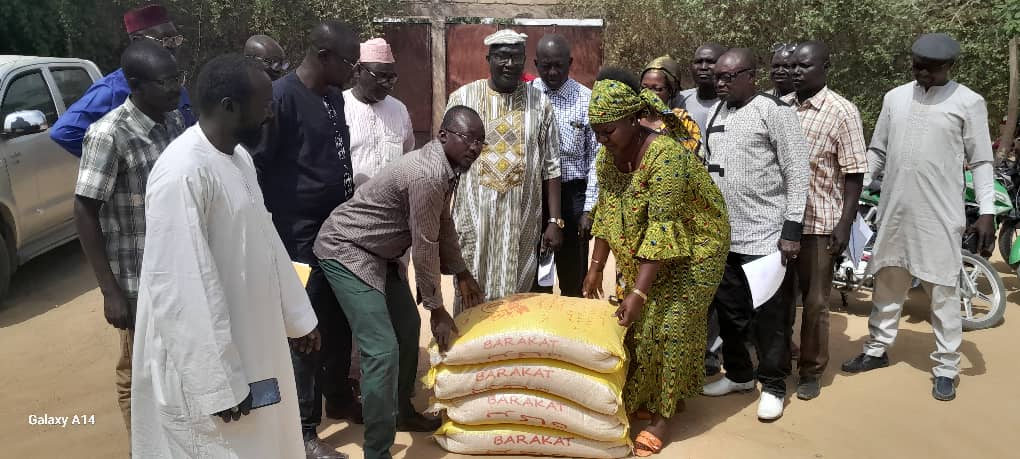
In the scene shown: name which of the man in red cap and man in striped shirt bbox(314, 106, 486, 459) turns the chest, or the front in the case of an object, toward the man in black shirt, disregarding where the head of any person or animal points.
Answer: the man in red cap

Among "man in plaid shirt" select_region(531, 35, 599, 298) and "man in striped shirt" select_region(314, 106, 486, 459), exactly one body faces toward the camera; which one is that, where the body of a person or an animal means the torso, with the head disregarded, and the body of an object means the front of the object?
the man in plaid shirt

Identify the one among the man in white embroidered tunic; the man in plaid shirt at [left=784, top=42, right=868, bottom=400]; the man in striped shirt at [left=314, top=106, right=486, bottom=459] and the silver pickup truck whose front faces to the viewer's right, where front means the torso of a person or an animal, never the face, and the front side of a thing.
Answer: the man in striped shirt

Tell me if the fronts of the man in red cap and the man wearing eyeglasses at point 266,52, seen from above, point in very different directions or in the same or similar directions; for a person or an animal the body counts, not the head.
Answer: same or similar directions

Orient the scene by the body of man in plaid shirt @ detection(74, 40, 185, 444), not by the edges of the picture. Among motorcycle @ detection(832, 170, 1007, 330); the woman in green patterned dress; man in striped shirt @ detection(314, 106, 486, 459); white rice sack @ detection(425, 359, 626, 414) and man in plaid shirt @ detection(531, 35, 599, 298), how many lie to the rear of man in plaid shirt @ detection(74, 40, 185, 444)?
0

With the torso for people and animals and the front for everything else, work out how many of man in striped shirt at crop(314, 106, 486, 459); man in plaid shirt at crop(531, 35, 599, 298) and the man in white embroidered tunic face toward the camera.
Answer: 2

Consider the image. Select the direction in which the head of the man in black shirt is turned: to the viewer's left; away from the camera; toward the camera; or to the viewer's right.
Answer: to the viewer's right

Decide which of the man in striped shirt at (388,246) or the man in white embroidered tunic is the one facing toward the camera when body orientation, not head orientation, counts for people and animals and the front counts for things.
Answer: the man in white embroidered tunic

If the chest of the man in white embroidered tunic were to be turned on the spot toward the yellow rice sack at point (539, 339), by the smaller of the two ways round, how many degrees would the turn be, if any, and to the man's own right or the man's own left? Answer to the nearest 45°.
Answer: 0° — they already face it

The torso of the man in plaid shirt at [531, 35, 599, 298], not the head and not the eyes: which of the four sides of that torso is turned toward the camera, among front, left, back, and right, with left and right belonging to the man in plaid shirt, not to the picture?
front

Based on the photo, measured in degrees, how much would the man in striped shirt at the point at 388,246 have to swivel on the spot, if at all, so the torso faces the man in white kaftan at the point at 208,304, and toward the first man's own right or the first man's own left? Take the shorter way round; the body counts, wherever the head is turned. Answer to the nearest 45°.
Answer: approximately 135° to the first man's own right

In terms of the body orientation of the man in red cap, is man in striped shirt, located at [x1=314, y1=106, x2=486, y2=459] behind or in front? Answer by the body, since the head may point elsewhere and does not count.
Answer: in front

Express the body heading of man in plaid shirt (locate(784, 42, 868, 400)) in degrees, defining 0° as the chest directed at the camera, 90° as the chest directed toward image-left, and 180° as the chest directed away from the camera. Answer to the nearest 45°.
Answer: approximately 45°

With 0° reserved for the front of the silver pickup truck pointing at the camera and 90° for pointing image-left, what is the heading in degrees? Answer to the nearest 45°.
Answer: approximately 45°

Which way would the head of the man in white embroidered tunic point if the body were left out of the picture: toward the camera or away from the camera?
toward the camera

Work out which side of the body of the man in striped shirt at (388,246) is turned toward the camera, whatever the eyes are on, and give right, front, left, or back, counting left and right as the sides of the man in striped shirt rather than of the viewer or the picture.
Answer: right

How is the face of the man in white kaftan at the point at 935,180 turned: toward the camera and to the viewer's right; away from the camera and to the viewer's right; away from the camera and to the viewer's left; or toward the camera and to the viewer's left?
toward the camera and to the viewer's left

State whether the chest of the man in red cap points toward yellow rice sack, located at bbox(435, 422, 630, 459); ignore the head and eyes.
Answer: yes
